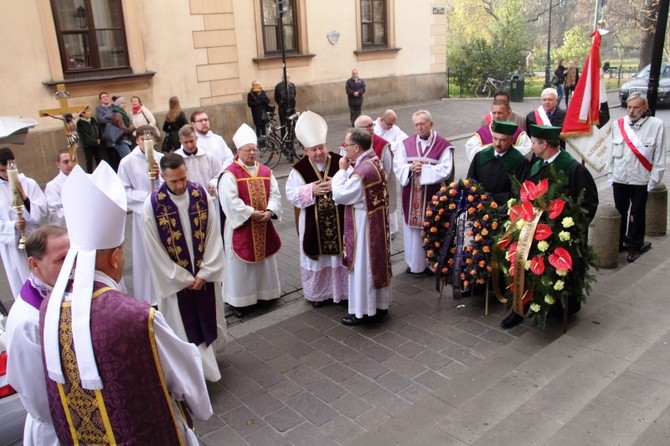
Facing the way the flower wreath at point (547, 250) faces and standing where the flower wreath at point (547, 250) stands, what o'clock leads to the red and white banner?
The red and white banner is roughly at 5 o'clock from the flower wreath.

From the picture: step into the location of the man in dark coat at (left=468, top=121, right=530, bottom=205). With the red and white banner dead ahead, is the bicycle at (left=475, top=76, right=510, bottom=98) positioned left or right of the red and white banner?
left

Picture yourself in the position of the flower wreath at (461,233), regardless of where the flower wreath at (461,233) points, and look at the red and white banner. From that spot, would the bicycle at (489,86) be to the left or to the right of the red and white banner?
left

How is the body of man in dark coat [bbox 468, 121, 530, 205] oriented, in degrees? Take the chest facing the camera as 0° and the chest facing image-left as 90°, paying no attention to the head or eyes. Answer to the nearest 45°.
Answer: approximately 45°

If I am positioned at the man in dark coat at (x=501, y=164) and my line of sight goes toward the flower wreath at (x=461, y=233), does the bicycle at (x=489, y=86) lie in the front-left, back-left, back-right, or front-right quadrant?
back-right

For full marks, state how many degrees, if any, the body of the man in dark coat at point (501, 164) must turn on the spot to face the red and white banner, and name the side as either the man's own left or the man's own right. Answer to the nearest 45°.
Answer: approximately 180°

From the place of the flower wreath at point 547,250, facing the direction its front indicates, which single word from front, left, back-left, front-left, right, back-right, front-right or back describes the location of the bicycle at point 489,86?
back-right
